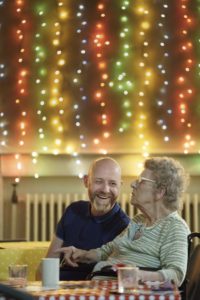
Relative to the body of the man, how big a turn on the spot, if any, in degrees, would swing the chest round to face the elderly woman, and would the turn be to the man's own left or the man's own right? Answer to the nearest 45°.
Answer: approximately 45° to the man's own left

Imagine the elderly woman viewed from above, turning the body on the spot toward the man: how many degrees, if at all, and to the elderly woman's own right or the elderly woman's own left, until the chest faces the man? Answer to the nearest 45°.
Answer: approximately 90° to the elderly woman's own right

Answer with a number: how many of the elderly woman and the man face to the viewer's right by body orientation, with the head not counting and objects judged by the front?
0

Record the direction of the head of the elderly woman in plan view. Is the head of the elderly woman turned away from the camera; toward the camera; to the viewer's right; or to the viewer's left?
to the viewer's left

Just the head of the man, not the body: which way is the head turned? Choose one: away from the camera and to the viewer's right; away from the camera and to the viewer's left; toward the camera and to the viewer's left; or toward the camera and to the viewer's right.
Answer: toward the camera and to the viewer's right

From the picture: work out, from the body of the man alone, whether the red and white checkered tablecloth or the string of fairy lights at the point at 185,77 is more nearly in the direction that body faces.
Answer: the red and white checkered tablecloth

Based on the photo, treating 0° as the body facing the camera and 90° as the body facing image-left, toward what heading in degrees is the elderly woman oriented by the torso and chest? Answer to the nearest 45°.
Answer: approximately 45°

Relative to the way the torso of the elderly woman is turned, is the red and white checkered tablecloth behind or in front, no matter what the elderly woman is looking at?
in front
